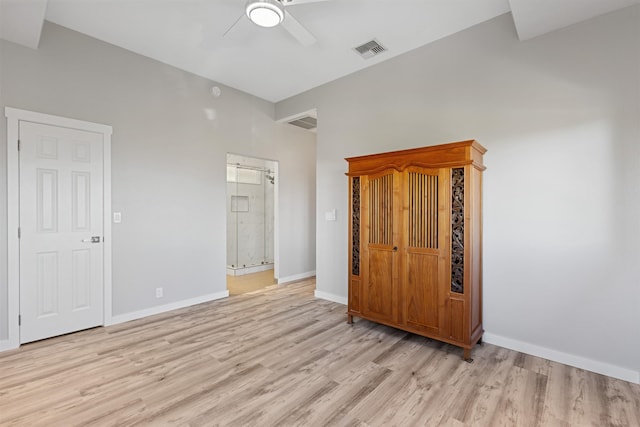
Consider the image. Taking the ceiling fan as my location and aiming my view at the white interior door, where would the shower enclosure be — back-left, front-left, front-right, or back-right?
front-right

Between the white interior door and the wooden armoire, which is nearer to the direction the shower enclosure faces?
the wooden armoire

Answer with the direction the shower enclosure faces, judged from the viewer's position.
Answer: facing the viewer and to the right of the viewer

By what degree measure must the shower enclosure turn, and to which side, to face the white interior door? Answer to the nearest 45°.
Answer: approximately 90° to its right

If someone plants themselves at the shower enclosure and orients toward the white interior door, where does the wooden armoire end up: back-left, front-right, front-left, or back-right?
front-left

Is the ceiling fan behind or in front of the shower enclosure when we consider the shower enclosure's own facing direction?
in front

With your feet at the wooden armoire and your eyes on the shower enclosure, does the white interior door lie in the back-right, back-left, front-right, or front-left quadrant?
front-left
